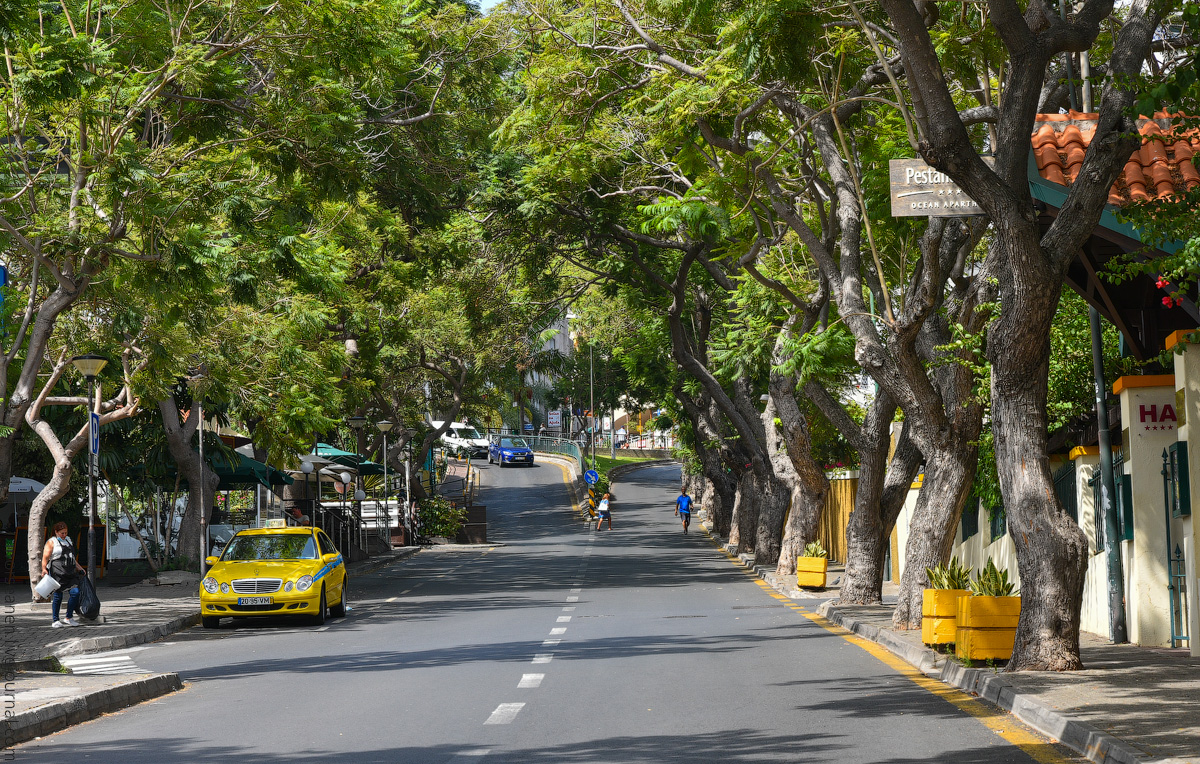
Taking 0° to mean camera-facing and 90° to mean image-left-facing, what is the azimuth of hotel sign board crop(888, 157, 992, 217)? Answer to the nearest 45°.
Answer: approximately 0°

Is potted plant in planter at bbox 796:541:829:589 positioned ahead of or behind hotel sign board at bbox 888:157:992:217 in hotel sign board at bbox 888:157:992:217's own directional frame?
behind

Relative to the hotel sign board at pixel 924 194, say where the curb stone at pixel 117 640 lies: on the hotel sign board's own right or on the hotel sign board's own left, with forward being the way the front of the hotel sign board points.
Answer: on the hotel sign board's own right

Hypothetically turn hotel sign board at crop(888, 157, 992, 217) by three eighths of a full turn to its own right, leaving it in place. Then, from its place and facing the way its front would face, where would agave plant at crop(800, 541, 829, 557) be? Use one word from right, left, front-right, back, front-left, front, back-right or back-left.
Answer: front-right
